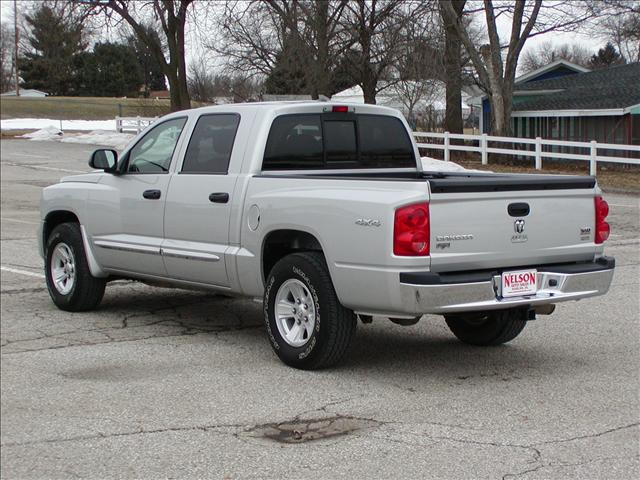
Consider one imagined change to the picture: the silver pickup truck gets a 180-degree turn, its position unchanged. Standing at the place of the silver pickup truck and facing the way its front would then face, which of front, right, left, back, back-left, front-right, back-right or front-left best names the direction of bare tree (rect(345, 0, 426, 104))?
back-left

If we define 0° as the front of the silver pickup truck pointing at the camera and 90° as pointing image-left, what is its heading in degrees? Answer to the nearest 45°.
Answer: approximately 135°

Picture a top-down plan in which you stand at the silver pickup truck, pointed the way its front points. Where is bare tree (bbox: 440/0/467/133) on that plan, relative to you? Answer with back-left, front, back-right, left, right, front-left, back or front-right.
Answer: front-right

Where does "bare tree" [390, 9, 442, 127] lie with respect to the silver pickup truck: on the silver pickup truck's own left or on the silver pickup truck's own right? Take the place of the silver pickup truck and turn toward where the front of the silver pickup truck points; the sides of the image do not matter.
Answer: on the silver pickup truck's own right

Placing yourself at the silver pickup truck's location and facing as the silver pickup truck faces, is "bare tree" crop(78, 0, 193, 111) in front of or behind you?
in front

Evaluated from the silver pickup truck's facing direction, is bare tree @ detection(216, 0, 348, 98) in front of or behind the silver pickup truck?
in front
